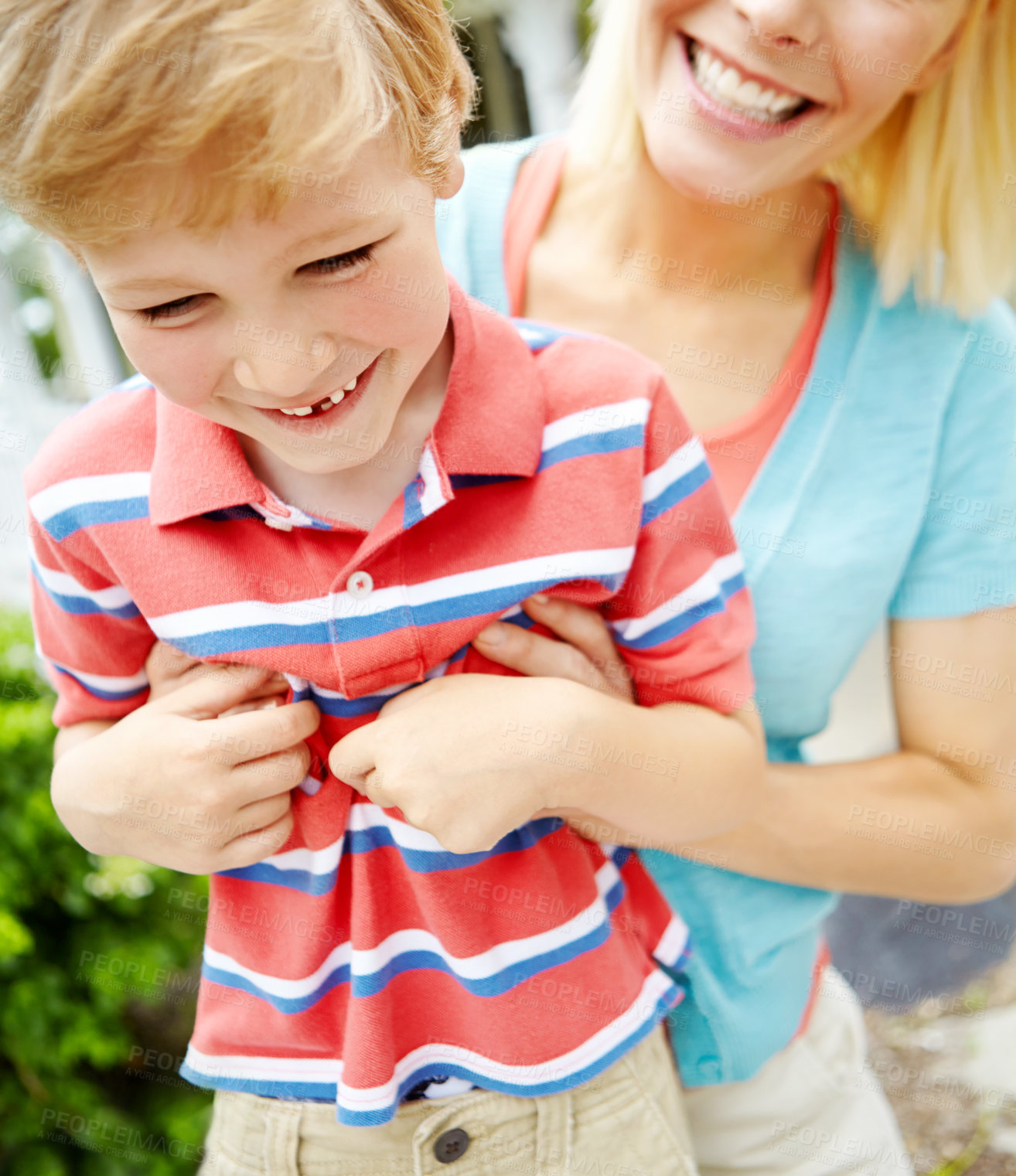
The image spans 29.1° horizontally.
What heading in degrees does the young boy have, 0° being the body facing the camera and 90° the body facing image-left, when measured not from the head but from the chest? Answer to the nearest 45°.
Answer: approximately 0°
